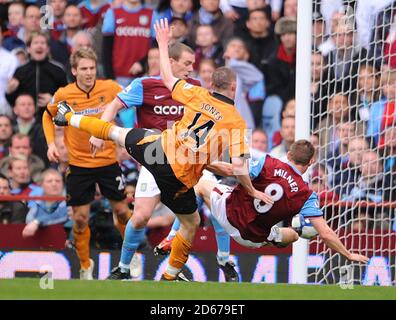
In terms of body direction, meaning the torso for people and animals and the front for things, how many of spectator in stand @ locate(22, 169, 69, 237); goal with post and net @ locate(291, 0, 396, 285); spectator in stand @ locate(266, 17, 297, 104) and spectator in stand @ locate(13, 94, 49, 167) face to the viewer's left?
1

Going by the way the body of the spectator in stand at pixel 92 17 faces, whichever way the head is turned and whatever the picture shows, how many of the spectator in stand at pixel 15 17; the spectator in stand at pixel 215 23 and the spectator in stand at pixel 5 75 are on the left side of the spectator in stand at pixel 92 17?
1

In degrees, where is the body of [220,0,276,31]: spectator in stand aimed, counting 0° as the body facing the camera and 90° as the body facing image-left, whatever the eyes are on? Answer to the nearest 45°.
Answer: approximately 0°

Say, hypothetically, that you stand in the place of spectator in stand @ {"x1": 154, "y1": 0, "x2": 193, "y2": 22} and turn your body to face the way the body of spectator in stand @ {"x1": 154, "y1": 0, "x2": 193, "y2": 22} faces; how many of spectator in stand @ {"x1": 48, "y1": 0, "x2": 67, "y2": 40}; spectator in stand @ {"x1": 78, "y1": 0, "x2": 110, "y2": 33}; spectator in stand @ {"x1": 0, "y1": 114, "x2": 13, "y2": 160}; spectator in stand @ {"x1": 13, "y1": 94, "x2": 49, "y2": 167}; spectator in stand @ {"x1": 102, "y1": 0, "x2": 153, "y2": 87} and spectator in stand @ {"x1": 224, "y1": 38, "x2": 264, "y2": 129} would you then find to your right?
5

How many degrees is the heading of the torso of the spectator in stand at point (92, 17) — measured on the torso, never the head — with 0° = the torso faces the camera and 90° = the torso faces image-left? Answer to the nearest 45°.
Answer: approximately 0°

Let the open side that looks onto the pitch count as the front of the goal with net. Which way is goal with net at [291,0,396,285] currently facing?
to the viewer's left

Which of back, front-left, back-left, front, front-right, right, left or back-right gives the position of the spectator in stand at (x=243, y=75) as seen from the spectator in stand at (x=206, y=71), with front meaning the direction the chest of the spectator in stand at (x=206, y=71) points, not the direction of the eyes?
left
